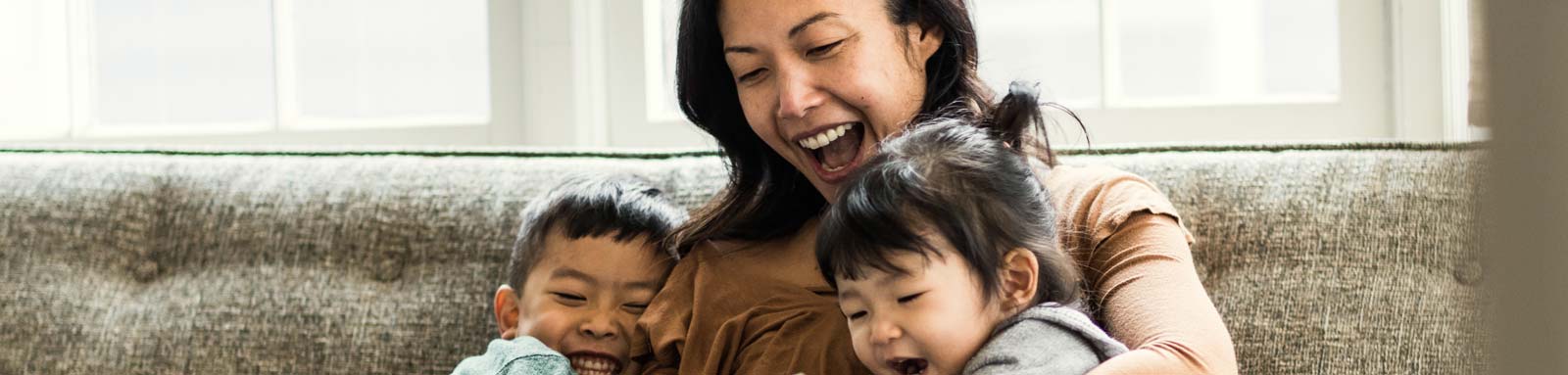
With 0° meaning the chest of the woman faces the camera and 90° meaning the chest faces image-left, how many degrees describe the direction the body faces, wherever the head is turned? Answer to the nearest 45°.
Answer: approximately 0°
